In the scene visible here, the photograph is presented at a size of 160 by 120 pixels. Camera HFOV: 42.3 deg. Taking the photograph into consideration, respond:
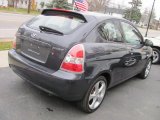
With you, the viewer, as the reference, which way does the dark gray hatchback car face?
facing away from the viewer and to the right of the viewer

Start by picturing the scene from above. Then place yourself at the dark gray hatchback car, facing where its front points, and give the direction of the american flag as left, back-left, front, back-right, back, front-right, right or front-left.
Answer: front-left
